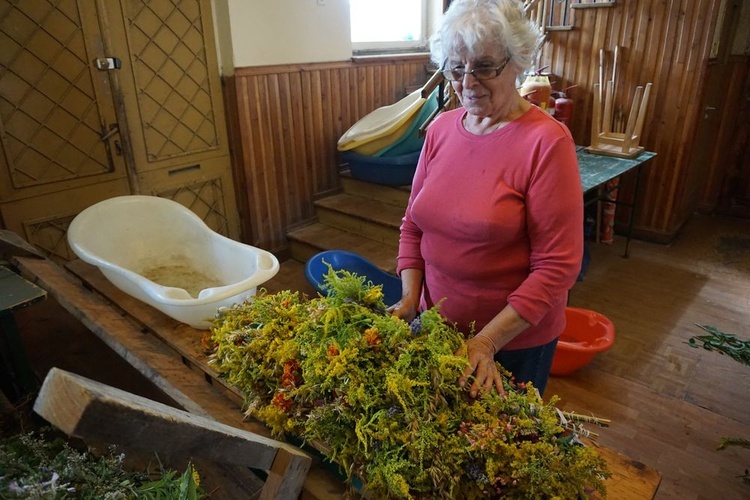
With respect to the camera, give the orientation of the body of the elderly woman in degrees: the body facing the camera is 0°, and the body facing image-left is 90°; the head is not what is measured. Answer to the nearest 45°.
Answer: approximately 45°

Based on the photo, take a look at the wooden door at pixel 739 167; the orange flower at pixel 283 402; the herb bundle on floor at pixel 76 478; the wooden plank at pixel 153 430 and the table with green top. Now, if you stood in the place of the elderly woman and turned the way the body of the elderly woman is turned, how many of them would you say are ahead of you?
3

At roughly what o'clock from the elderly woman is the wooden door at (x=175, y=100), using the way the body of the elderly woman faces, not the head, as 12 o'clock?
The wooden door is roughly at 3 o'clock from the elderly woman.

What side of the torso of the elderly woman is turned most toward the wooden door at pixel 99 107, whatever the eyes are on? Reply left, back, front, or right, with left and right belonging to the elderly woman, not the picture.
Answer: right

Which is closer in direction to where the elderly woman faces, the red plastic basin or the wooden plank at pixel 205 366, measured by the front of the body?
the wooden plank

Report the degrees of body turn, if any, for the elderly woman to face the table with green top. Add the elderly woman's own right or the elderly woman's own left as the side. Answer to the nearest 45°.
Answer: approximately 135° to the elderly woman's own right

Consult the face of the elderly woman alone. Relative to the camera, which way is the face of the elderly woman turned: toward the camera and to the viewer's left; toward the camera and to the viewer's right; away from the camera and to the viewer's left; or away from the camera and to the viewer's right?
toward the camera and to the viewer's left

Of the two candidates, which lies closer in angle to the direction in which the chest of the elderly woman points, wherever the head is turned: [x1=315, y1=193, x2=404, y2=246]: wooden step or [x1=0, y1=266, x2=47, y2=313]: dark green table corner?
the dark green table corner

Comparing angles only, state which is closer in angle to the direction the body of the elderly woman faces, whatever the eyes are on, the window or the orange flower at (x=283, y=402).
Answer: the orange flower

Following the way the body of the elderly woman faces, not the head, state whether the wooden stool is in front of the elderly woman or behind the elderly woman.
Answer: behind

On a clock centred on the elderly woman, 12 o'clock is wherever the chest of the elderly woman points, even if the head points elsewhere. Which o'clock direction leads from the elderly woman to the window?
The window is roughly at 4 o'clock from the elderly woman.

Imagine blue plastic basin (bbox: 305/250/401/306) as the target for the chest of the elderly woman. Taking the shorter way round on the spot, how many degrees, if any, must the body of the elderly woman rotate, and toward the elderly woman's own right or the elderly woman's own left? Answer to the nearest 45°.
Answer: approximately 90° to the elderly woman's own right

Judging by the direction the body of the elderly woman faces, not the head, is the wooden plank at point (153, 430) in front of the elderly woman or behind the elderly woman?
in front
